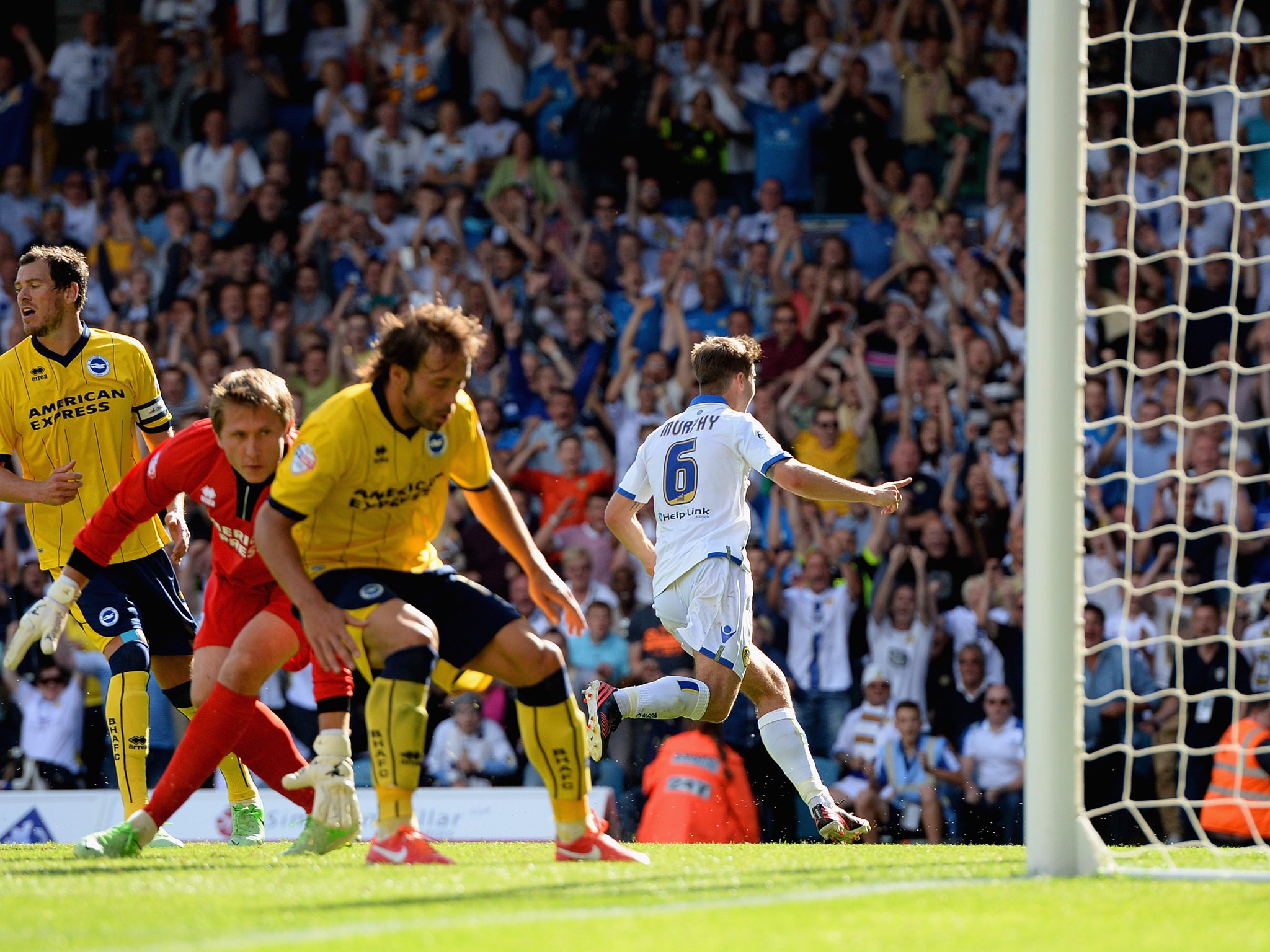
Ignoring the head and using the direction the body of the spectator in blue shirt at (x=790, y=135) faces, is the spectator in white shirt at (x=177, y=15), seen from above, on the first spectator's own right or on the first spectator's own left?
on the first spectator's own right

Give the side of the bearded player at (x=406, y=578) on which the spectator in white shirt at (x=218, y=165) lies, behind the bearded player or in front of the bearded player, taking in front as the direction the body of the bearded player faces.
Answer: behind

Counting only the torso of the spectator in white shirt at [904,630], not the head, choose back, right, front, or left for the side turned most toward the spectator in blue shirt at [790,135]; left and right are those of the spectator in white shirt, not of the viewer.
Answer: back

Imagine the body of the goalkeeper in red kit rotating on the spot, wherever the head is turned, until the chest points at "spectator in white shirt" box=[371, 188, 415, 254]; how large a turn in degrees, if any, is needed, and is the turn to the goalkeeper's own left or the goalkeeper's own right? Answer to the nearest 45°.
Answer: approximately 180°

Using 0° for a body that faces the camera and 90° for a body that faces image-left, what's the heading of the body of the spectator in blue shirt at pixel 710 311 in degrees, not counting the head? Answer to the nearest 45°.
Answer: approximately 0°

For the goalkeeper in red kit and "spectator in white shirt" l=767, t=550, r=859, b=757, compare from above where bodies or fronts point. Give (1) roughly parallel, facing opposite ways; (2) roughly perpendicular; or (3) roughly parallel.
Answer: roughly parallel

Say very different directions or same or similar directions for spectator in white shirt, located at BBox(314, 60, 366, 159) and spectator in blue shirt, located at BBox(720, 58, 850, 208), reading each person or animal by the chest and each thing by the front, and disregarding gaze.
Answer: same or similar directions

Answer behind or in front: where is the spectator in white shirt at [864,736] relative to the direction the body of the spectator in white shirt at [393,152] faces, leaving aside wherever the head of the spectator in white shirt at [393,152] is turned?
in front

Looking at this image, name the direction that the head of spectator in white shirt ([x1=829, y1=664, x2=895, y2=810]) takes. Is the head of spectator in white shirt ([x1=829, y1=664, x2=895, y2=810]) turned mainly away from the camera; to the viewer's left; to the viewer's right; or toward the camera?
toward the camera

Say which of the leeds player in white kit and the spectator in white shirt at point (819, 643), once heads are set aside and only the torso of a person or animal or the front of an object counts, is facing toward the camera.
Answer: the spectator in white shirt

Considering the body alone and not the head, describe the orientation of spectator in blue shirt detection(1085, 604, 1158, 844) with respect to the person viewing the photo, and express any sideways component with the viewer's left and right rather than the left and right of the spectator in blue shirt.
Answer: facing the viewer

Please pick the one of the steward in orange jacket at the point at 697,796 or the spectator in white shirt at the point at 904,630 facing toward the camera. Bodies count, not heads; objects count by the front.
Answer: the spectator in white shirt

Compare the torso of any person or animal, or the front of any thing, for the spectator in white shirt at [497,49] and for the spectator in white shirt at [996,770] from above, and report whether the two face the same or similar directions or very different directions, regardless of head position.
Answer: same or similar directions

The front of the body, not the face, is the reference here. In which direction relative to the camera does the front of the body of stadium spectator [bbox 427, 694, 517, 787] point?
toward the camera
